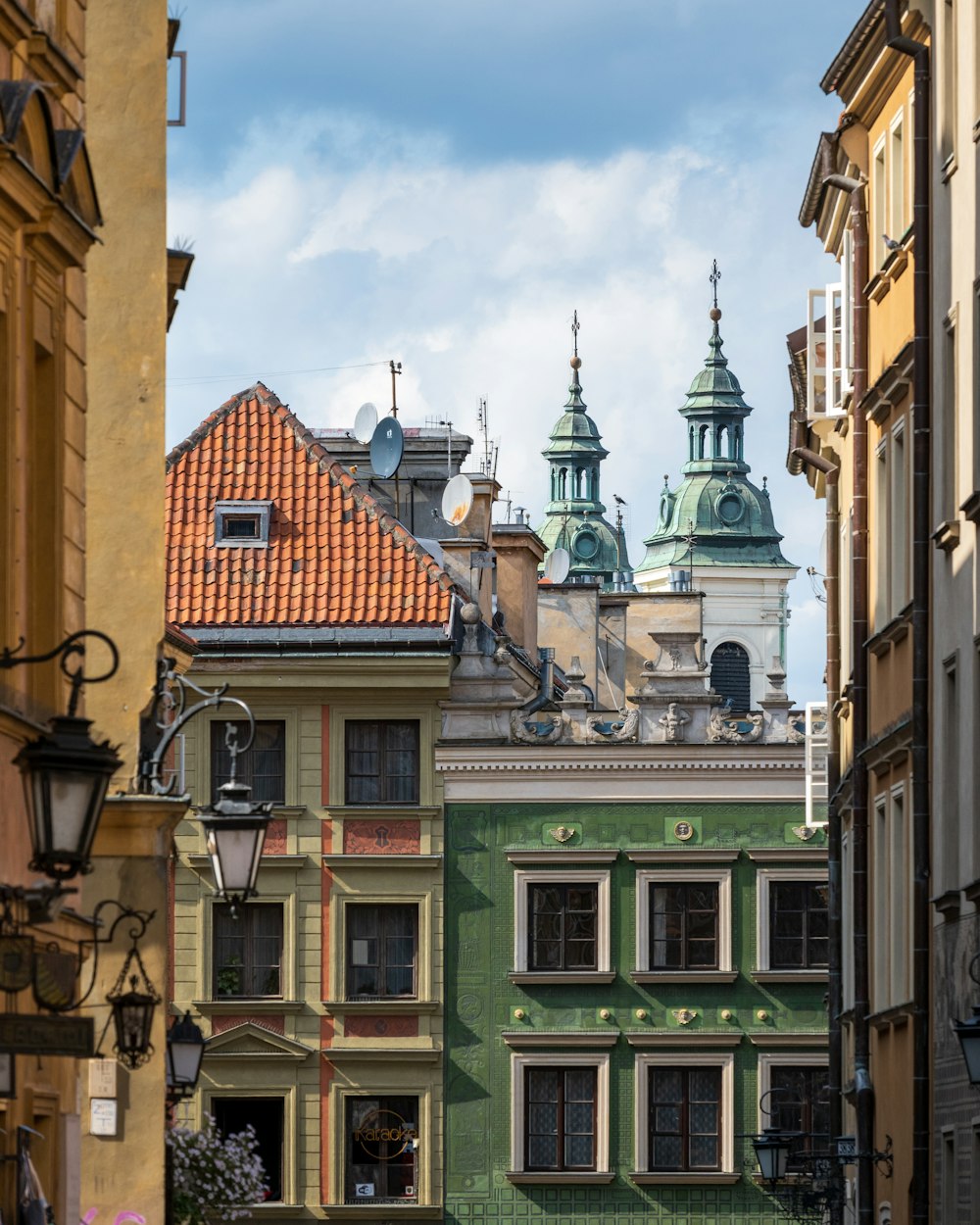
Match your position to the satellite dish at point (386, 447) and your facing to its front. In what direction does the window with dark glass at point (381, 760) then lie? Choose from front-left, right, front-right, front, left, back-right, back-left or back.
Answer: front-left

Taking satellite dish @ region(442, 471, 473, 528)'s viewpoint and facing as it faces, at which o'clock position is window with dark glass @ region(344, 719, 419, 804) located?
The window with dark glass is roughly at 11 o'clock from the satellite dish.

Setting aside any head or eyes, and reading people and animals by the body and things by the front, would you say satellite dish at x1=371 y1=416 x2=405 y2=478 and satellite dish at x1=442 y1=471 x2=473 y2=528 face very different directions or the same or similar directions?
same or similar directions

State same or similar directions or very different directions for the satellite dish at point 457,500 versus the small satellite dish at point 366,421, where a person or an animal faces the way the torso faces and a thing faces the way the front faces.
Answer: same or similar directions

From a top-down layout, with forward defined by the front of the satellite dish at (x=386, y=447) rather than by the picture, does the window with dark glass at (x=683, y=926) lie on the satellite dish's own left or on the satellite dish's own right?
on the satellite dish's own left

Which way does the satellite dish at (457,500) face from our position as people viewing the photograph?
facing the viewer and to the left of the viewer

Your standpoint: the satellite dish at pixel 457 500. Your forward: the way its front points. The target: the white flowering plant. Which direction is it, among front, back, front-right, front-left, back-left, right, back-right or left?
front-left

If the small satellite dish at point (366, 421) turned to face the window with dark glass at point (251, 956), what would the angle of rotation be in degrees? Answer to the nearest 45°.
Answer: approximately 45° to its left

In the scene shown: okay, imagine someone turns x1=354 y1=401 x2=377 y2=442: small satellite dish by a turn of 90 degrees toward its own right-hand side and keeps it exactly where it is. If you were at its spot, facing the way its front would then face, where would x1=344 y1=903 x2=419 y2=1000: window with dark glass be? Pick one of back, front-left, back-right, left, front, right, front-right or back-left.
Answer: back-left

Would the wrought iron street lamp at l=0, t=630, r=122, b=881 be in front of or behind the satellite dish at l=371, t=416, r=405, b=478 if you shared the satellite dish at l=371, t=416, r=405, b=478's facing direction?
in front

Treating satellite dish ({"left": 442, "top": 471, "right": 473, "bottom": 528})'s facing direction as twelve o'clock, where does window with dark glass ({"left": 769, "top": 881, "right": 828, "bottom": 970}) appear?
The window with dark glass is roughly at 9 o'clock from the satellite dish.

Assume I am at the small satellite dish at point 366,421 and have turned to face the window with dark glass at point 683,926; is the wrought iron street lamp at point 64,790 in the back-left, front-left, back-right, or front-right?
front-right

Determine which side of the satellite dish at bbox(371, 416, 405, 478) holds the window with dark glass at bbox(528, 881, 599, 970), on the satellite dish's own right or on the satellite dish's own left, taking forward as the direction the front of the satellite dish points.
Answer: on the satellite dish's own left
